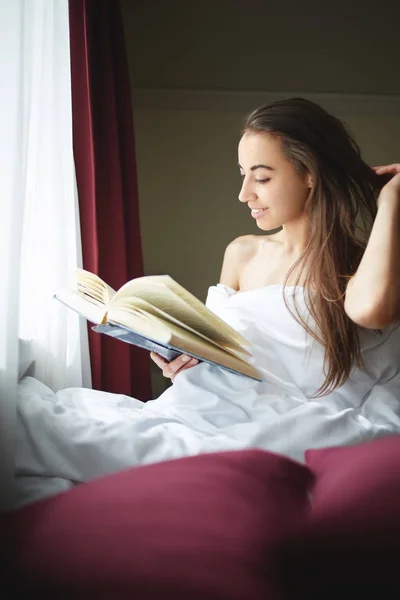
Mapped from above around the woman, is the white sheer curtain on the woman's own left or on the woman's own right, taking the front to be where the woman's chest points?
on the woman's own right

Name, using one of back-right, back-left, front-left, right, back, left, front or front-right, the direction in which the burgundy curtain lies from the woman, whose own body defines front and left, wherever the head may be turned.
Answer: right

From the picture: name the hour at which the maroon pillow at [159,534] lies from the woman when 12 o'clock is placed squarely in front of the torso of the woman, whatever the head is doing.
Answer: The maroon pillow is roughly at 11 o'clock from the woman.

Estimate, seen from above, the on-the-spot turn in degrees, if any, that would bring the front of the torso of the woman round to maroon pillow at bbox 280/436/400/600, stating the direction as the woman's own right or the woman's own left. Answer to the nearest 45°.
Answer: approximately 45° to the woman's own left

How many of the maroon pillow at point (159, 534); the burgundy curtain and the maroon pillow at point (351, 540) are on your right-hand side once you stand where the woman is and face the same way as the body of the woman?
1

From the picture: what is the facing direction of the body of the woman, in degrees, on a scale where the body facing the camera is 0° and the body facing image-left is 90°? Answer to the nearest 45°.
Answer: approximately 45°
